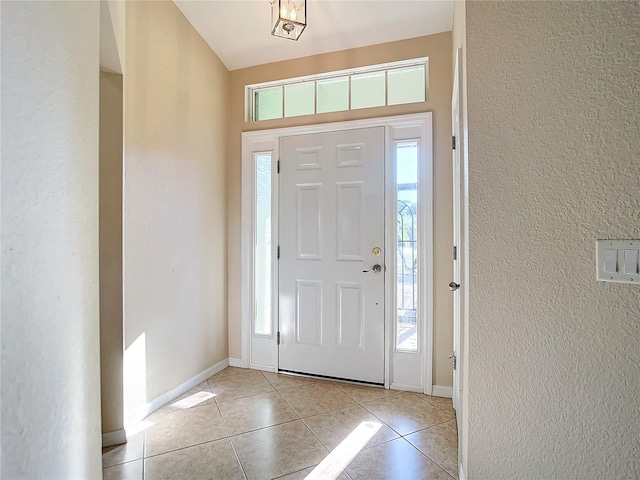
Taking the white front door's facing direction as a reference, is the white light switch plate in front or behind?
in front

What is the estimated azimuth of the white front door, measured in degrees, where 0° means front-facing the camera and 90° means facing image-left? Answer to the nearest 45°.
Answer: approximately 0°
